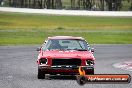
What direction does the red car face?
toward the camera
